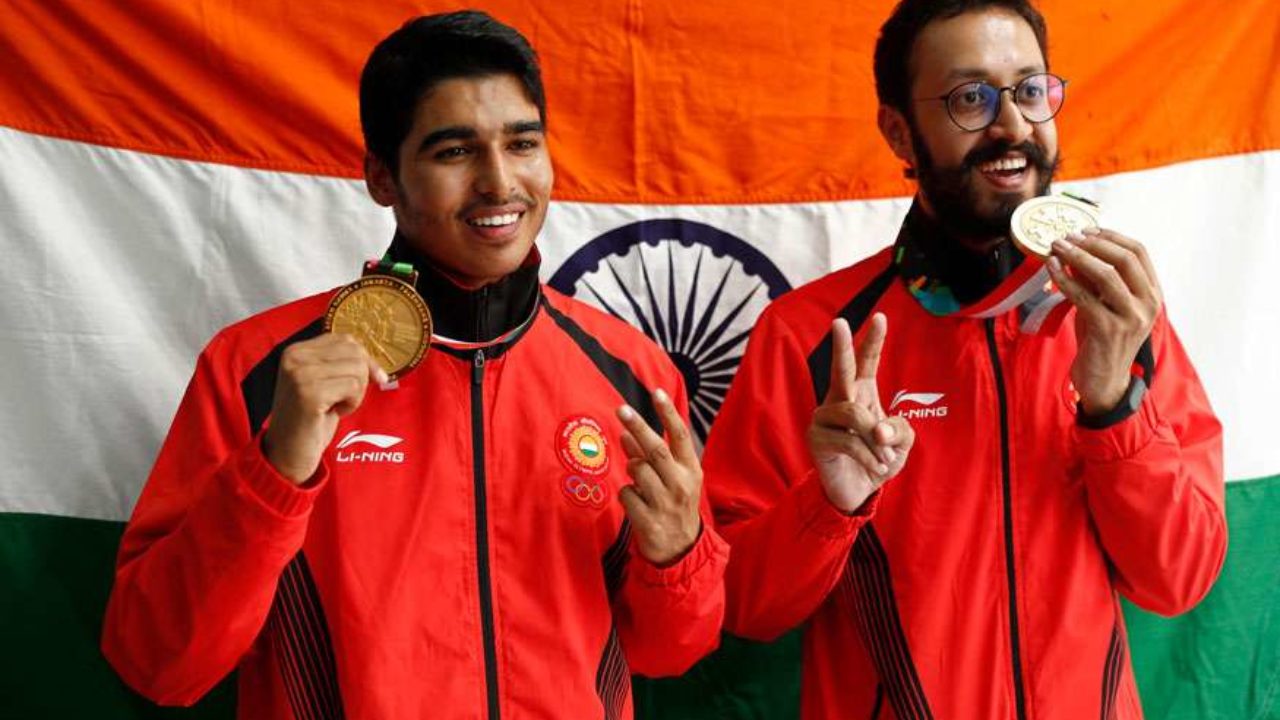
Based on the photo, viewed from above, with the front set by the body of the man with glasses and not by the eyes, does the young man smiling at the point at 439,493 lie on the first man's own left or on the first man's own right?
on the first man's own right

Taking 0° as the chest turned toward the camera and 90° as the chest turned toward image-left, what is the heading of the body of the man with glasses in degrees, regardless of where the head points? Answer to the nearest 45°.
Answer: approximately 315°
